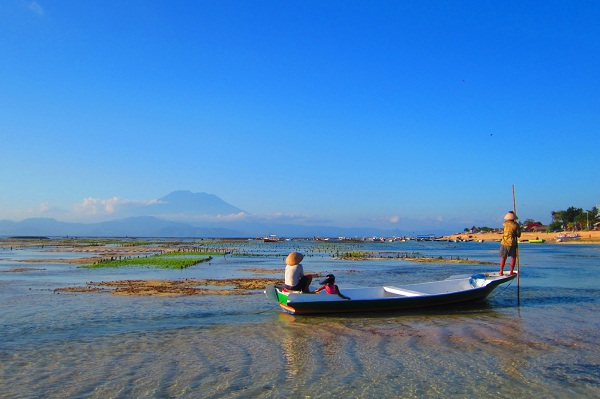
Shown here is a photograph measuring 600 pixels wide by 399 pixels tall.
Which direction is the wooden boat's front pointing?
to the viewer's right
